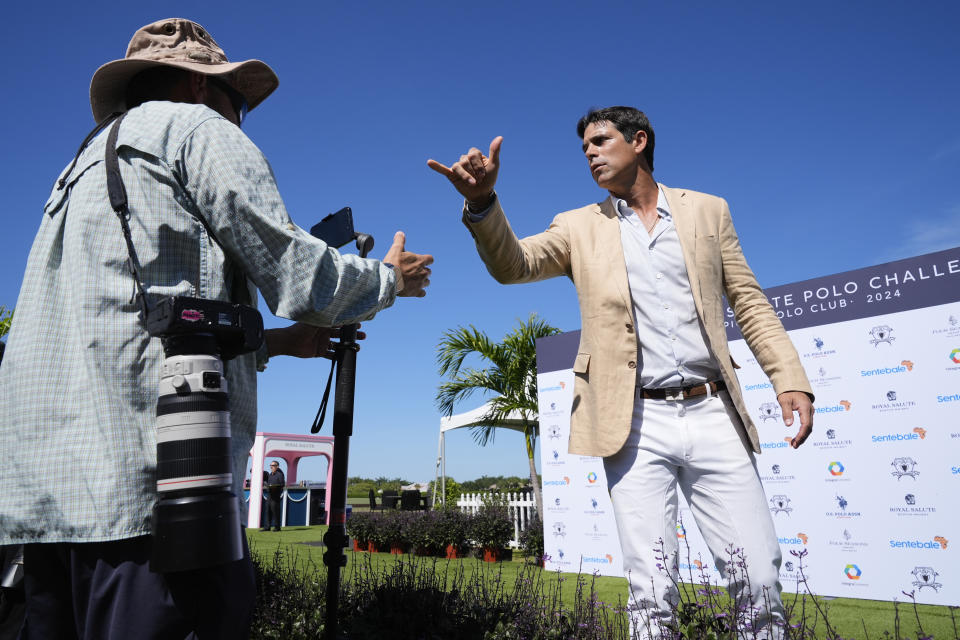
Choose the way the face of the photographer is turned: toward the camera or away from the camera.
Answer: away from the camera

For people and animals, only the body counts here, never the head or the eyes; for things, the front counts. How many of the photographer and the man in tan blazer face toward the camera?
1

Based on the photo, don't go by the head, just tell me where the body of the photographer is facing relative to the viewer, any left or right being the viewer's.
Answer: facing away from the viewer and to the right of the viewer

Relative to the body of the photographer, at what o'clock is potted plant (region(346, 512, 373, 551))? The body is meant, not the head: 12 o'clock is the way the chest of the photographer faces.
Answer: The potted plant is roughly at 11 o'clock from the photographer.

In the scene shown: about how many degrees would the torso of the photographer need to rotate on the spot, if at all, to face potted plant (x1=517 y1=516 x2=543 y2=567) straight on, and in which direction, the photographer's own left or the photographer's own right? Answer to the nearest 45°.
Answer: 0° — they already face it

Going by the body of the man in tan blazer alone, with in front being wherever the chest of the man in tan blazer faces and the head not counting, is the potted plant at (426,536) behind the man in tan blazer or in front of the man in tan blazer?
behind

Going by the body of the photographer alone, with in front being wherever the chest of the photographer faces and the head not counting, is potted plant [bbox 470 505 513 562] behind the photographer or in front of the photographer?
in front

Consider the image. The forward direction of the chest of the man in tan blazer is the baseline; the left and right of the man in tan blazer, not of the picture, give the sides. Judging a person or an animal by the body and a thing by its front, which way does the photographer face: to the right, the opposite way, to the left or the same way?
the opposite way

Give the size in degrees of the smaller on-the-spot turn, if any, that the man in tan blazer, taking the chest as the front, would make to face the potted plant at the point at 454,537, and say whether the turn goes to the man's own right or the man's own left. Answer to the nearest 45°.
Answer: approximately 180°

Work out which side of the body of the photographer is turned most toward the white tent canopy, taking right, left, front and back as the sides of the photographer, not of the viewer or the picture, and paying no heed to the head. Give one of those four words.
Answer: front
